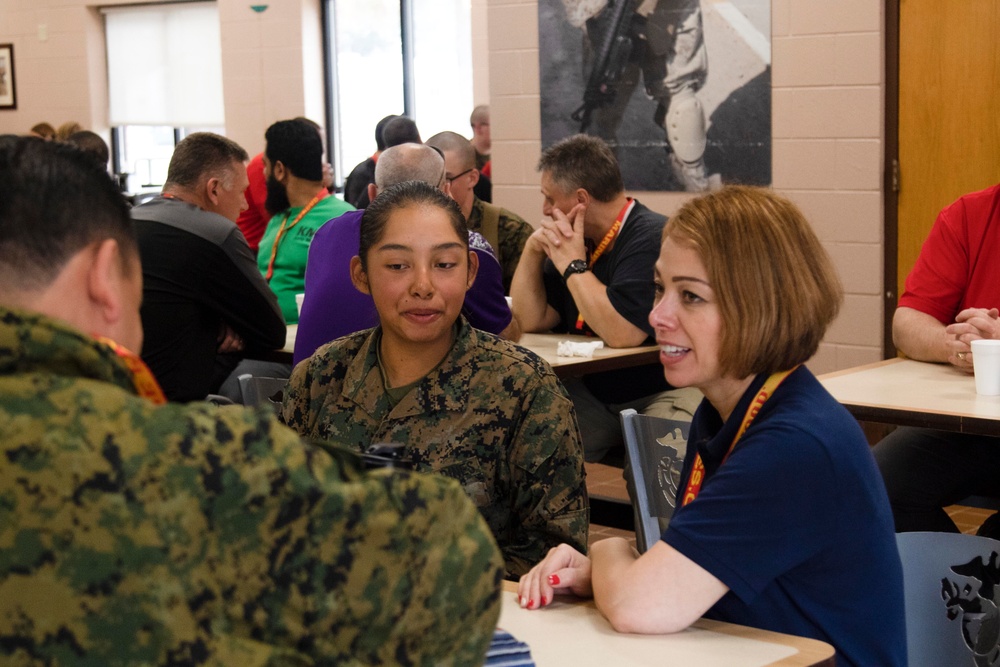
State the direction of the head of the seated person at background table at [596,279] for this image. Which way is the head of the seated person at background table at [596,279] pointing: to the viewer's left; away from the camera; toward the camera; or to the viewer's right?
to the viewer's left

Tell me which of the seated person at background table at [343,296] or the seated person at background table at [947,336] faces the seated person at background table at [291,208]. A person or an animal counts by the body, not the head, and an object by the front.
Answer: the seated person at background table at [343,296]

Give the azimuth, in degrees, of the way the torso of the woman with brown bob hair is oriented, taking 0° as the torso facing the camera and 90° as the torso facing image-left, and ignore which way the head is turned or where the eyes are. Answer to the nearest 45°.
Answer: approximately 90°

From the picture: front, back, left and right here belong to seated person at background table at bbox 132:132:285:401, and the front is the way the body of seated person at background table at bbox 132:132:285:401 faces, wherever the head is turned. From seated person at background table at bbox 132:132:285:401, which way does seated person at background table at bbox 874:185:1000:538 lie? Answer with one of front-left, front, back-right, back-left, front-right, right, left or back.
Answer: right

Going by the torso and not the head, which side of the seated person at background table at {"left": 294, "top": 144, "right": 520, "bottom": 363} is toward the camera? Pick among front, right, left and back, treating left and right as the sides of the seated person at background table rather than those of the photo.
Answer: back

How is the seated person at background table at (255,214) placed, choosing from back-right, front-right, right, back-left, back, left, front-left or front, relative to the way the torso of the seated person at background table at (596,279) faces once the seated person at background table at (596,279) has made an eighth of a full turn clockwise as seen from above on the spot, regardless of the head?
front-right

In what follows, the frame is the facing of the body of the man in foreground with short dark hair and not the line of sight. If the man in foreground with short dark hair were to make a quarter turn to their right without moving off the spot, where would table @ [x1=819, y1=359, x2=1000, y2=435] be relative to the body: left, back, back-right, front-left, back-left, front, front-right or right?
left

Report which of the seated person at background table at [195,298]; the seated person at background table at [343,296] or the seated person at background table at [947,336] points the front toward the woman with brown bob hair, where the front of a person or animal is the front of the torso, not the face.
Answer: the seated person at background table at [947,336]

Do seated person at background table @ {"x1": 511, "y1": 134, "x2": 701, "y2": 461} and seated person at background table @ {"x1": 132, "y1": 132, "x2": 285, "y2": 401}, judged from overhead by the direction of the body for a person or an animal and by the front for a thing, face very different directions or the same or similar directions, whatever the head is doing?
very different directions

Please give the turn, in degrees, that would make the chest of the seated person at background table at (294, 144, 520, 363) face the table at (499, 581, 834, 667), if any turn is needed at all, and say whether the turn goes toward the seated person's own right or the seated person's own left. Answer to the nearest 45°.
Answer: approximately 180°

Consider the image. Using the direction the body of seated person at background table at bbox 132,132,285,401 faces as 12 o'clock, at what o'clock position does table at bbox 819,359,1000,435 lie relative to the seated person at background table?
The table is roughly at 3 o'clock from the seated person at background table.

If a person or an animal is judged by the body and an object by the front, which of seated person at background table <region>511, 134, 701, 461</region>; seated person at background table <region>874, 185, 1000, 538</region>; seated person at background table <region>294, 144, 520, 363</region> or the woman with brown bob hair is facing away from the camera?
seated person at background table <region>294, 144, 520, 363</region>

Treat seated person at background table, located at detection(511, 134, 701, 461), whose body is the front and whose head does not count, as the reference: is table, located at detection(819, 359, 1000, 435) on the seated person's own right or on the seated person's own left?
on the seated person's own left

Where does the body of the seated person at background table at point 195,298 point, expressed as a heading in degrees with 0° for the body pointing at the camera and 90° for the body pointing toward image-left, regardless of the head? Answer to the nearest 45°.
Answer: approximately 225°

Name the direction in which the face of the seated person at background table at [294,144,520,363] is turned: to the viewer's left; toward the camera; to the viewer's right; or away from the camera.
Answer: away from the camera
